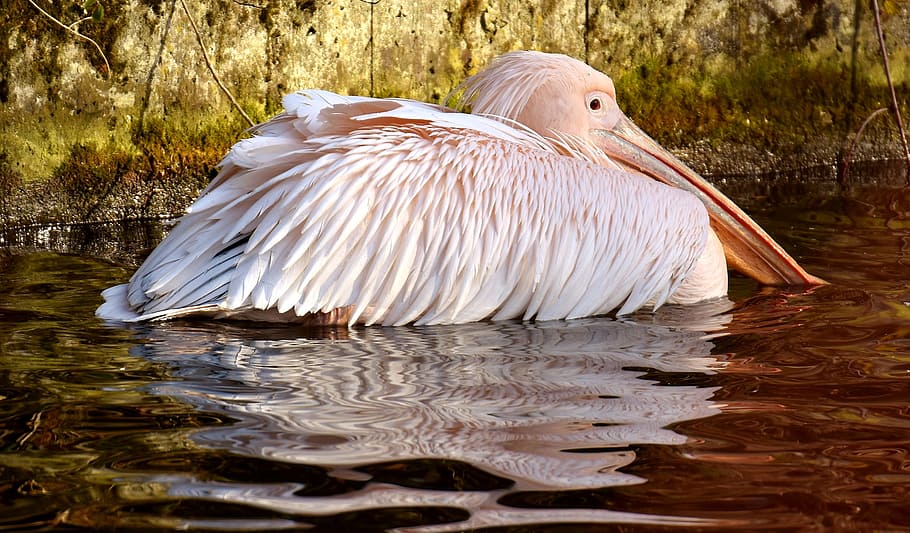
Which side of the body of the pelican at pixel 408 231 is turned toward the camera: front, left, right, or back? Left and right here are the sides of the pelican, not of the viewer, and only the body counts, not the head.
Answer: right

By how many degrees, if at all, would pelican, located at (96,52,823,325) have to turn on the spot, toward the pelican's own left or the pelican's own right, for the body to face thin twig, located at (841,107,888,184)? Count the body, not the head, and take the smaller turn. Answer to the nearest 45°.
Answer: approximately 45° to the pelican's own left

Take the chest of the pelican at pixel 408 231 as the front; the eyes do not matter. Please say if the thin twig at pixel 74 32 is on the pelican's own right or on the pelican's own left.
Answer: on the pelican's own left

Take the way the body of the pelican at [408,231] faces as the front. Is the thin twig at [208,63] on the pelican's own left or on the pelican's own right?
on the pelican's own left
